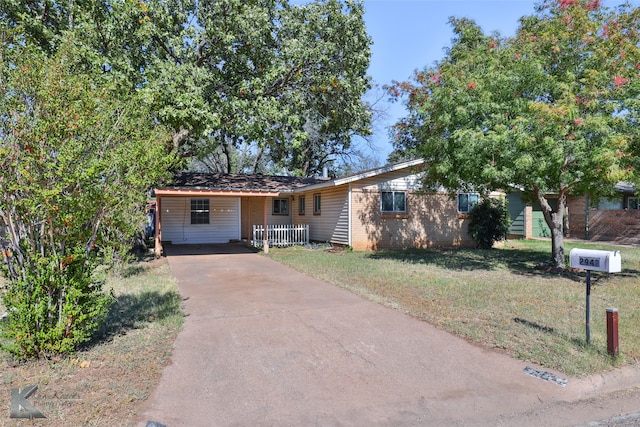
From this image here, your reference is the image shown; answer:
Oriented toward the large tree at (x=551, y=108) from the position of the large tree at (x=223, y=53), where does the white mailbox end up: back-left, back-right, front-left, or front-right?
front-right

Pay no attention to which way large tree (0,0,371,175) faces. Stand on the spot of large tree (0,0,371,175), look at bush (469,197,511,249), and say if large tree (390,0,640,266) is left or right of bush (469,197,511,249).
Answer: right

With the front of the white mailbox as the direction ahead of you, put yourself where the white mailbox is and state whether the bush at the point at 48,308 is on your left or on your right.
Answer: on your right

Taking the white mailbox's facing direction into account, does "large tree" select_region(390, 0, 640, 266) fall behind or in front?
behind

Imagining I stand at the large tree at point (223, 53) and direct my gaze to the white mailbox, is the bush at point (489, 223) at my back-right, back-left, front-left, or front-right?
front-left

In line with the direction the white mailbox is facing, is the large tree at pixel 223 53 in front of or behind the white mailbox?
behind

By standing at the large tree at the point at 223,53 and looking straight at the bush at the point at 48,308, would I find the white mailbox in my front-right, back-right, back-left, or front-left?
front-left

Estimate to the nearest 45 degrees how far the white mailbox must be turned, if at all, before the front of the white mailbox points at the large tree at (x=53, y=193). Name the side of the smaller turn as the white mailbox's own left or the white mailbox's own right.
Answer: approximately 90° to the white mailbox's own right

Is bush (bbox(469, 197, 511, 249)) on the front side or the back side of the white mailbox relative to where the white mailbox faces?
on the back side

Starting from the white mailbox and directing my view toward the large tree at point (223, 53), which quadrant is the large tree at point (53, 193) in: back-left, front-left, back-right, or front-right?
front-left
